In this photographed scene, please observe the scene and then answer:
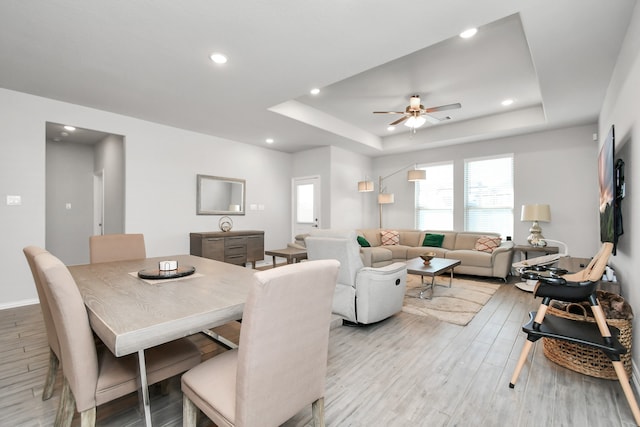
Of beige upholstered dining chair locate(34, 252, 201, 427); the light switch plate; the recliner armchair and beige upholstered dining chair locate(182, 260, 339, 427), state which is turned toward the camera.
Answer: the light switch plate

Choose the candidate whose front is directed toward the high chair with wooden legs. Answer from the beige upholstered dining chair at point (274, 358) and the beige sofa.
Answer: the beige sofa

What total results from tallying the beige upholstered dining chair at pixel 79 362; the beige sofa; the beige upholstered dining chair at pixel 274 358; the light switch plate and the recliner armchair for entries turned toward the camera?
2

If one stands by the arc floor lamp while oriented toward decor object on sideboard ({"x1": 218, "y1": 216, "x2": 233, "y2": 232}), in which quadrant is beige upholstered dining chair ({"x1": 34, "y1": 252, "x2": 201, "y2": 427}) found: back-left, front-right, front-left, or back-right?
front-left

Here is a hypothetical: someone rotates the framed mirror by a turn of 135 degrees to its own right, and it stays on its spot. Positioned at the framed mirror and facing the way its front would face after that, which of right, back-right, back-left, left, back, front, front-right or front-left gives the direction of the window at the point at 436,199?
back

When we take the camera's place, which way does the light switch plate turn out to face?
facing the viewer

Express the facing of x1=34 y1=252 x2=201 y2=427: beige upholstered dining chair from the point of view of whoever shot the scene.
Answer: facing away from the viewer and to the right of the viewer

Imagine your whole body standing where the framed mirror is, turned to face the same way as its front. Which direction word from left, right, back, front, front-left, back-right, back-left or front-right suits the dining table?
front-right

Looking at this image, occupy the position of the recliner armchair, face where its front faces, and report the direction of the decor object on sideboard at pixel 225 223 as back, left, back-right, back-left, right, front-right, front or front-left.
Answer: left

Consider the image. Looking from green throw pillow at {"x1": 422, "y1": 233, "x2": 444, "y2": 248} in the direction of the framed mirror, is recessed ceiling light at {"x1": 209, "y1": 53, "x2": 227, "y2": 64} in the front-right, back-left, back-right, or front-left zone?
front-left

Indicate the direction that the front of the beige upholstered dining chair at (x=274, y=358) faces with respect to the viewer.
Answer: facing away from the viewer and to the left of the viewer

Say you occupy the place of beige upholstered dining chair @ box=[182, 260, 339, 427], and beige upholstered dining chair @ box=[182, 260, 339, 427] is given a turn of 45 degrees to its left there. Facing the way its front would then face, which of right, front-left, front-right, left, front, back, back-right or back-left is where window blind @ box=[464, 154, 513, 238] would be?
back-right

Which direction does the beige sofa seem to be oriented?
toward the camera

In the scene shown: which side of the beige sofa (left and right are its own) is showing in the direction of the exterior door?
right

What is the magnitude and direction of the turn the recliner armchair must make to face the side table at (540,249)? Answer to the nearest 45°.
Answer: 0° — it already faces it
